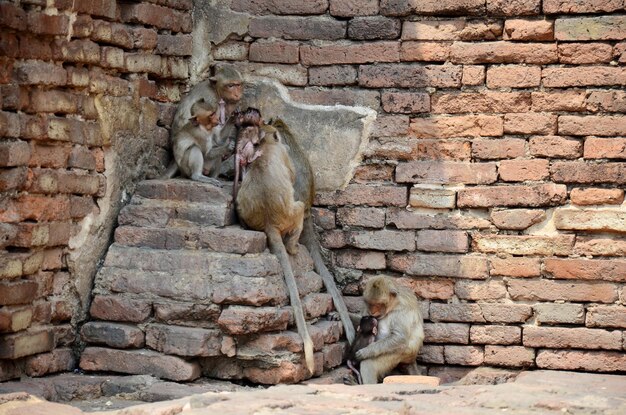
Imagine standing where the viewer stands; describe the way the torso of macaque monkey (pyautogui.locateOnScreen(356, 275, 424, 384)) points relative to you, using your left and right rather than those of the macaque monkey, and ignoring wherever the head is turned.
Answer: facing to the left of the viewer

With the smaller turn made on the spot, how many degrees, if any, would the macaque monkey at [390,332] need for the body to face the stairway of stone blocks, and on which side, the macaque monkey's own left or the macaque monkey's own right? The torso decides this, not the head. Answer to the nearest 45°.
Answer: approximately 45° to the macaque monkey's own right
